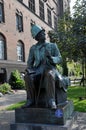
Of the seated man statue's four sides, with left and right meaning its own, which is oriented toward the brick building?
back

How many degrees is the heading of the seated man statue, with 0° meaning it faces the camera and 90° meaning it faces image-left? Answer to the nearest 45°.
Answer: approximately 0°

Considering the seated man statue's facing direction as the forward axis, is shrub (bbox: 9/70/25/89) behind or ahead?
behind

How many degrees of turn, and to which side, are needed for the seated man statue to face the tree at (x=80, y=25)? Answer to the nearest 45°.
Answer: approximately 180°
